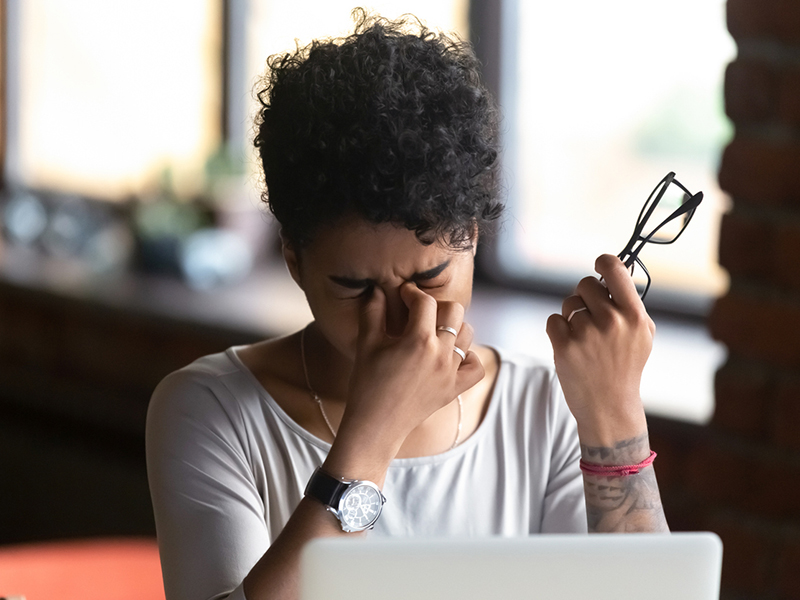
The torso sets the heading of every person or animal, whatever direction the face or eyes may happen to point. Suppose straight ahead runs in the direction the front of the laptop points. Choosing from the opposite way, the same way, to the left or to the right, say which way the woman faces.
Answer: the opposite way

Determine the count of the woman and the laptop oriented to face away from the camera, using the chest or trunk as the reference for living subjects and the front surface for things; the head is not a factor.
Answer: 1

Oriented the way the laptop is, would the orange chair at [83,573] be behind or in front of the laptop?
in front

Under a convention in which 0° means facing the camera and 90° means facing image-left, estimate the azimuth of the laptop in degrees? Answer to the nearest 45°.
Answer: approximately 180°

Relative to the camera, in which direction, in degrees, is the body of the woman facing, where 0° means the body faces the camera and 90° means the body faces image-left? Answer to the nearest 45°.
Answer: approximately 0°

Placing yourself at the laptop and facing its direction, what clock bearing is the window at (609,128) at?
The window is roughly at 12 o'clock from the laptop.

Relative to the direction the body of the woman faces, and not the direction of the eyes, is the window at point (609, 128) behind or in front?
behind

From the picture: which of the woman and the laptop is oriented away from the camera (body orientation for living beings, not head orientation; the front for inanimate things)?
the laptop

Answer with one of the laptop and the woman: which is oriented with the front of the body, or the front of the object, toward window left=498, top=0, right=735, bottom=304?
the laptop
